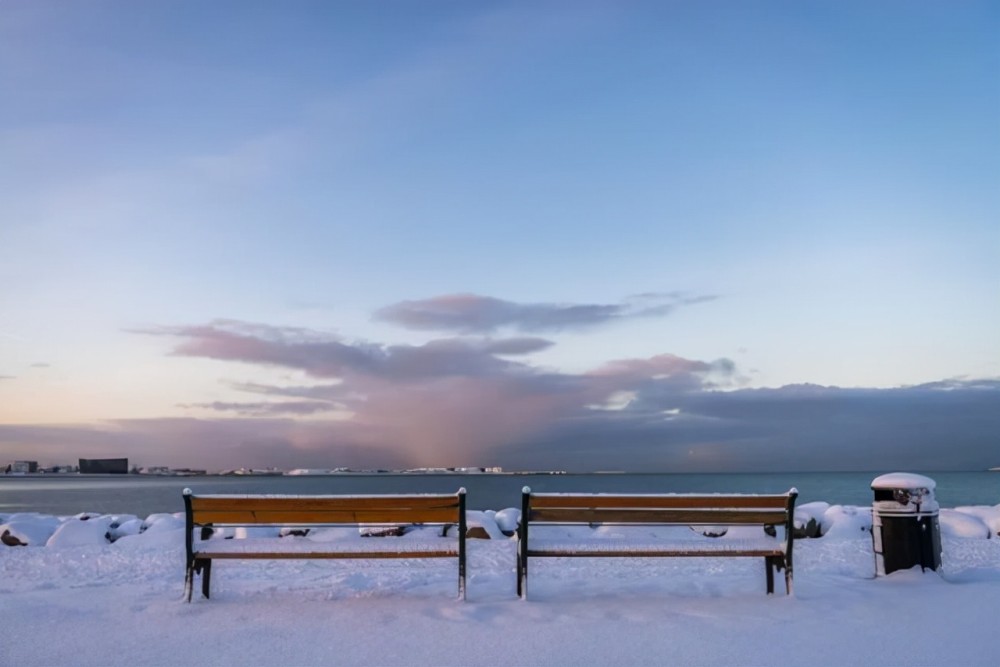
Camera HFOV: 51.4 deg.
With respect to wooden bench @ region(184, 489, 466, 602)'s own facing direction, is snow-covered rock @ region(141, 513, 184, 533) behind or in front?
in front

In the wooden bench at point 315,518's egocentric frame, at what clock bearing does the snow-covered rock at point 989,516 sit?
The snow-covered rock is roughly at 2 o'clock from the wooden bench.

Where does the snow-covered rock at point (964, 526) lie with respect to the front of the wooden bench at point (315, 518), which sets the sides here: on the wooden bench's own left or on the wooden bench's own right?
on the wooden bench's own right

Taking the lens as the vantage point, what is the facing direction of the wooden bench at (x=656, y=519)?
facing away from the viewer

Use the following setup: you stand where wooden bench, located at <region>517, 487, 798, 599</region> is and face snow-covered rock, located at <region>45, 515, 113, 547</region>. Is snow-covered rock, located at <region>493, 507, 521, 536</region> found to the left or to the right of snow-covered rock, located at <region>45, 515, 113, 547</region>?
right

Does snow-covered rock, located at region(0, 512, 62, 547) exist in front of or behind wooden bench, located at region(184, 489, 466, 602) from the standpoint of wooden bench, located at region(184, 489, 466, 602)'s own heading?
in front

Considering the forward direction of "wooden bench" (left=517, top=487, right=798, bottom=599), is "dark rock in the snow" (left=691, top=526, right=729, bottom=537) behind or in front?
in front

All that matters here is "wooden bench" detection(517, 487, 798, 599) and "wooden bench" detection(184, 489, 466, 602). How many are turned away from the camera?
2

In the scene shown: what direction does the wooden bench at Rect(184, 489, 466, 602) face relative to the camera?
away from the camera

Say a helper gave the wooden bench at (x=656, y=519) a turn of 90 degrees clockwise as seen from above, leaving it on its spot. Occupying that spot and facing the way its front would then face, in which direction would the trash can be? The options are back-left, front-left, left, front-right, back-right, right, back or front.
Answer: front-left
